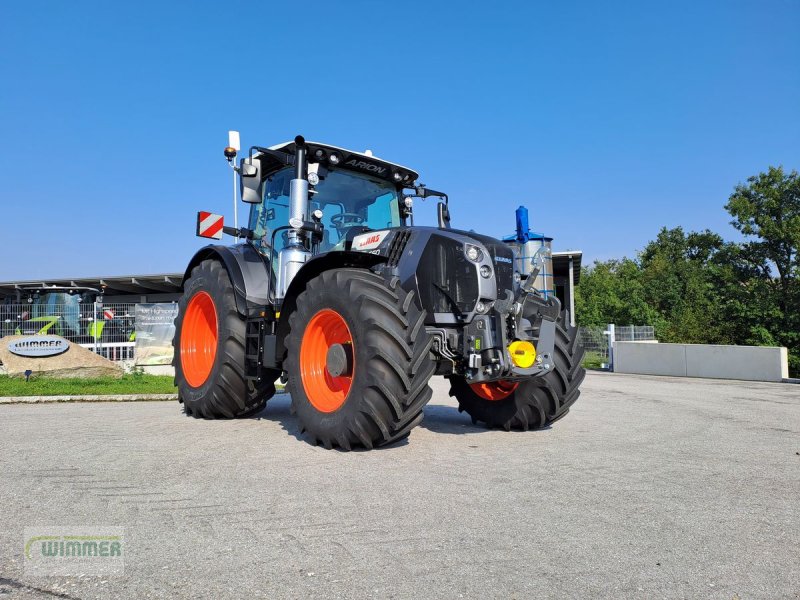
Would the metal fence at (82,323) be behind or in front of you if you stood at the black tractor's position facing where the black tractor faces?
behind

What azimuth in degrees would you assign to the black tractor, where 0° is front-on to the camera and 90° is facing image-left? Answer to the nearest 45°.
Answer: approximately 315°

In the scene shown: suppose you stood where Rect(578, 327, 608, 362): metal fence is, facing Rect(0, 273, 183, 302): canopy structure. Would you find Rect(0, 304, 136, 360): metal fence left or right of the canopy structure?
left

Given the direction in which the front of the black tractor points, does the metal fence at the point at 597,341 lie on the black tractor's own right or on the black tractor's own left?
on the black tractor's own left

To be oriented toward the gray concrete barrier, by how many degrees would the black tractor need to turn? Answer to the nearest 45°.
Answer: approximately 90° to its left

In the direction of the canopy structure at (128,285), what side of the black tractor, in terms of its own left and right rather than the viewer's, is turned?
back

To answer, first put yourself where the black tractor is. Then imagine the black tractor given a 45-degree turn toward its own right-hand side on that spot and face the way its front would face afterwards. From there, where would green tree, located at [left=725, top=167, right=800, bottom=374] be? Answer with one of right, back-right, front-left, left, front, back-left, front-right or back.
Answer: back-left
